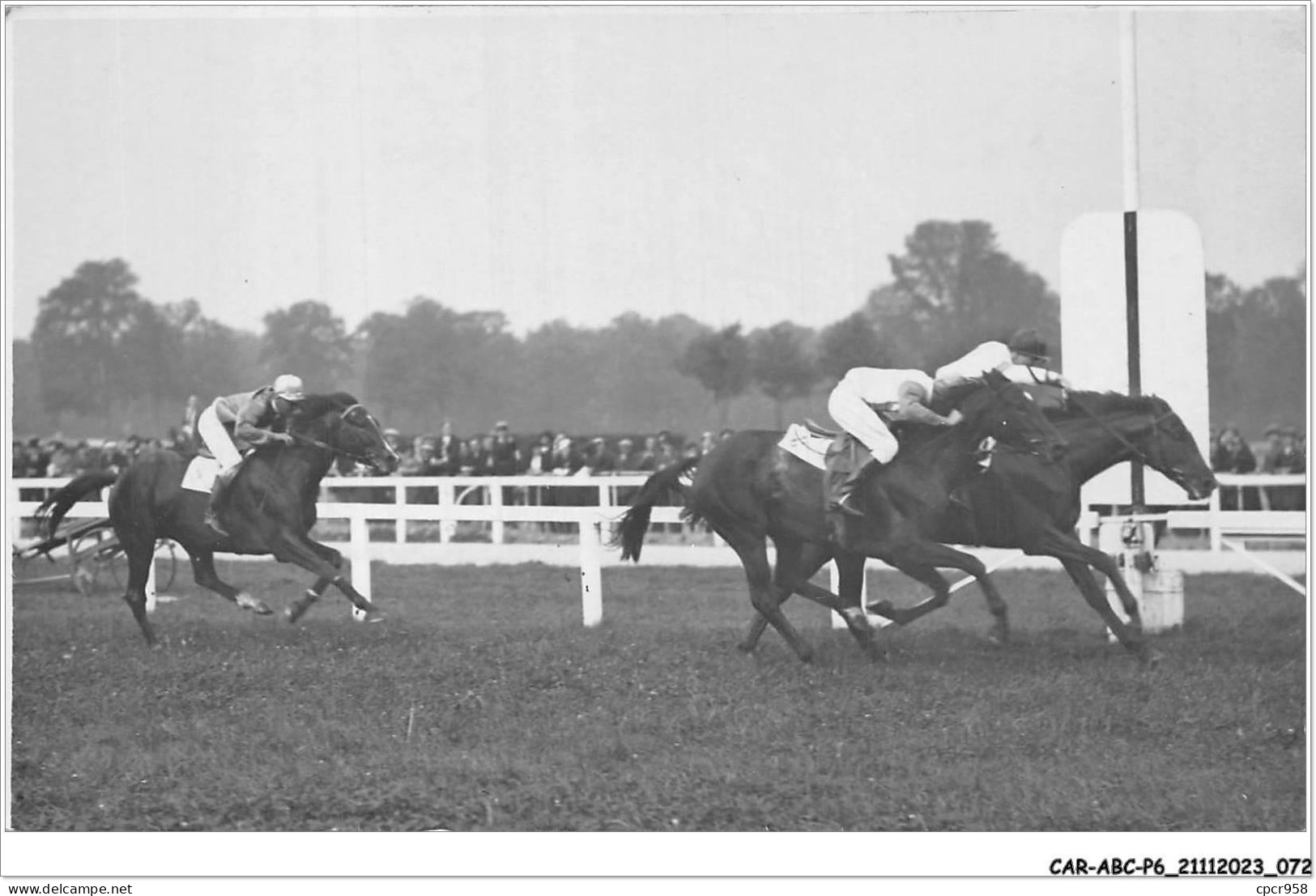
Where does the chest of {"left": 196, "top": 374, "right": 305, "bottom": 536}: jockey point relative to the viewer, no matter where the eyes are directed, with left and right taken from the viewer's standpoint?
facing to the right of the viewer

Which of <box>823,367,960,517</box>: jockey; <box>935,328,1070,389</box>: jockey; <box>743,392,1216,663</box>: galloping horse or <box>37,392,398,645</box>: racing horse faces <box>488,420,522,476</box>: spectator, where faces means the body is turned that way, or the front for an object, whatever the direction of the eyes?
the racing horse

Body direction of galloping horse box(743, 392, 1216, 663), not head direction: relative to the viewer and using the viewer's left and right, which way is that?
facing to the right of the viewer

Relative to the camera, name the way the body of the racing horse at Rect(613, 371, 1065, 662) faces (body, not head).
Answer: to the viewer's right

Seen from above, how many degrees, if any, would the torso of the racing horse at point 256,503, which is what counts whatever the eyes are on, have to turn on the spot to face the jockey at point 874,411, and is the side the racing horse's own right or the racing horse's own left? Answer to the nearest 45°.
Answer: approximately 45° to the racing horse's own right
